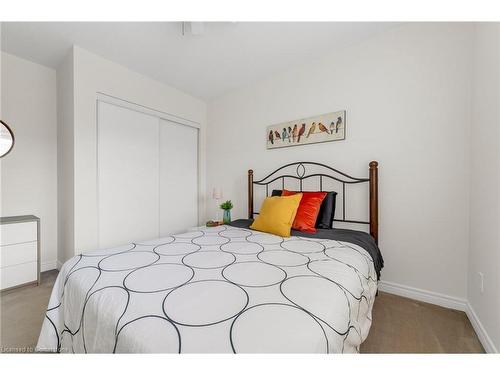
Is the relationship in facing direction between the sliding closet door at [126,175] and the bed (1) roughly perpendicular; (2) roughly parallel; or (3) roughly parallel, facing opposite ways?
roughly perpendicular

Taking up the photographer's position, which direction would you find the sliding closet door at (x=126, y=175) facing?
facing the viewer and to the right of the viewer

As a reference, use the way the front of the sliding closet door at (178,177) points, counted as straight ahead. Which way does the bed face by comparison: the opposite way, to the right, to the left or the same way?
to the right

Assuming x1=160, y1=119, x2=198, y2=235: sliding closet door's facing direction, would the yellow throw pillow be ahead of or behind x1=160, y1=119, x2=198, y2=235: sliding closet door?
ahead

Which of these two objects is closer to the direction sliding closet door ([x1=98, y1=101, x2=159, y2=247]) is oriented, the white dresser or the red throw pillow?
the red throw pillow

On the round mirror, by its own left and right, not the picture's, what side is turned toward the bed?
front

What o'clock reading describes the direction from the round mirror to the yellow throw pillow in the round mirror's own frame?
The yellow throw pillow is roughly at 11 o'clock from the round mirror.
